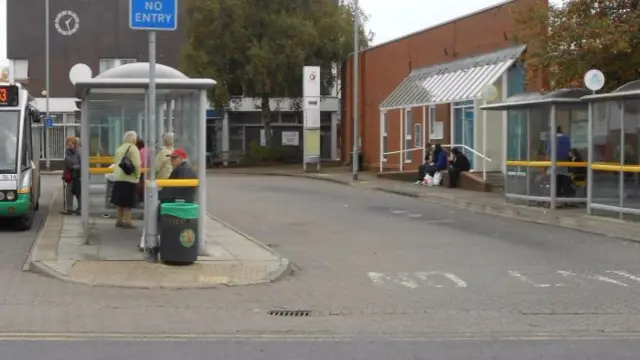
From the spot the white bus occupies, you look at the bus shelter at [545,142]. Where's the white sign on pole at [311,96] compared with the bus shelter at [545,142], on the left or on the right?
left

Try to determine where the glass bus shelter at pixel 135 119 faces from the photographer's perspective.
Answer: facing to the left of the viewer

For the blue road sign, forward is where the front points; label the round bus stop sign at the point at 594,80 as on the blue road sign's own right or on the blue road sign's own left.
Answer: on the blue road sign's own left

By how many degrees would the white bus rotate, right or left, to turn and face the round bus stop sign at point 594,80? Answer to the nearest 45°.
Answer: approximately 90° to its left

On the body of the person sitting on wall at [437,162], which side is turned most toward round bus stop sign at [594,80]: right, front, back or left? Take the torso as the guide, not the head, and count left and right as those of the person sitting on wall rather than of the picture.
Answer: left

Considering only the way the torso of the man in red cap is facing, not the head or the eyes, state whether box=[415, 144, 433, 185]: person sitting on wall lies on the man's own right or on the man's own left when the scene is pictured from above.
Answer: on the man's own right

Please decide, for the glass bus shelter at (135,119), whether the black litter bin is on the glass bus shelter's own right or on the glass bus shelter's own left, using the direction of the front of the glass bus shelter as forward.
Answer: on the glass bus shelter's own left

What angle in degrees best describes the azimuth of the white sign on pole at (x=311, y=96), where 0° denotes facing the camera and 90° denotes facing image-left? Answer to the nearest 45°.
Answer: approximately 0°
